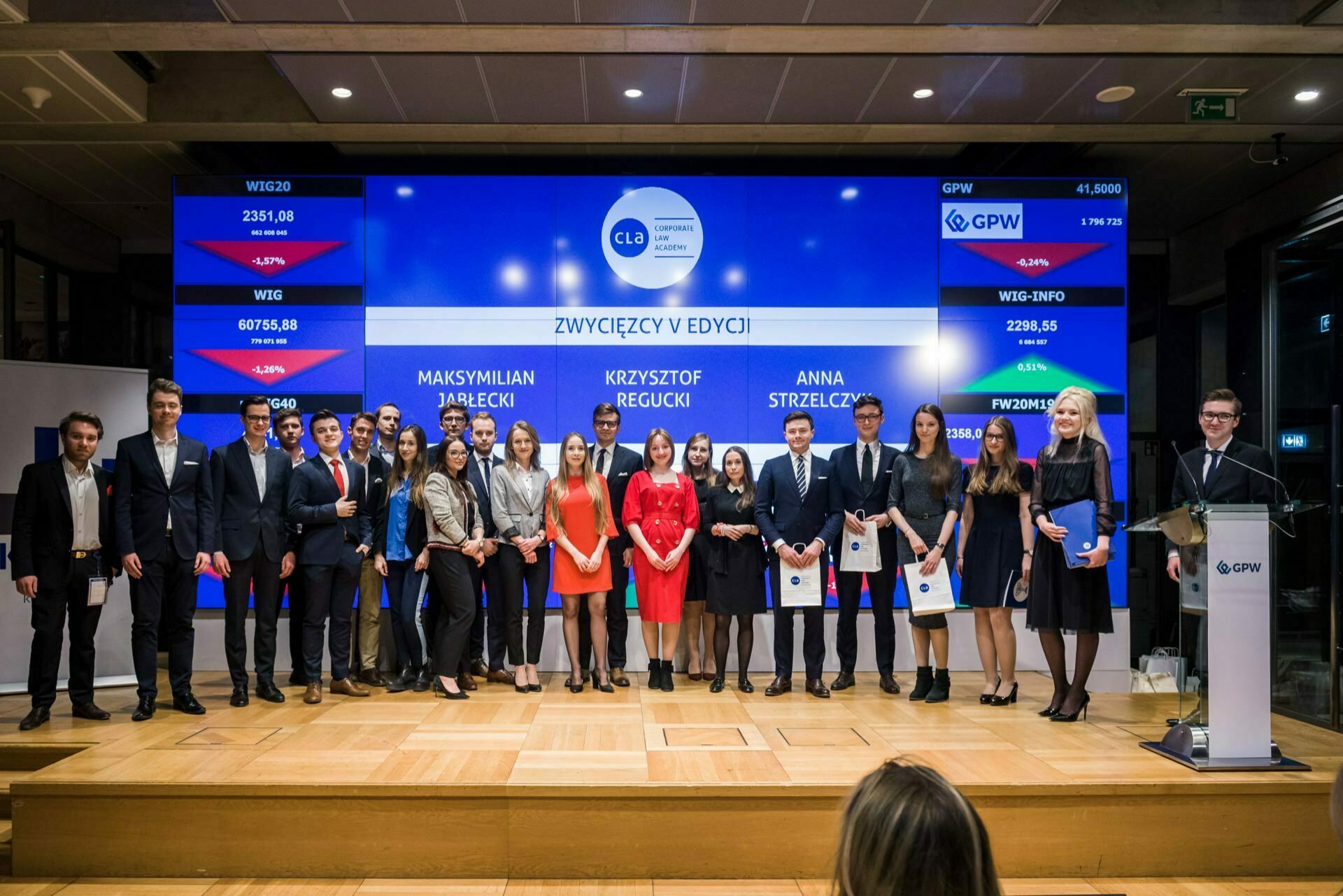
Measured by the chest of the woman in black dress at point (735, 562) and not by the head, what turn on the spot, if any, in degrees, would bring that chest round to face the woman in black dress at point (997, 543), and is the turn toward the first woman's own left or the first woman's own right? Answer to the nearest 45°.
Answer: approximately 90° to the first woman's own left

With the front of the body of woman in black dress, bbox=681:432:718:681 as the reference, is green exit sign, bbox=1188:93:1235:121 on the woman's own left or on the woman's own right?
on the woman's own left

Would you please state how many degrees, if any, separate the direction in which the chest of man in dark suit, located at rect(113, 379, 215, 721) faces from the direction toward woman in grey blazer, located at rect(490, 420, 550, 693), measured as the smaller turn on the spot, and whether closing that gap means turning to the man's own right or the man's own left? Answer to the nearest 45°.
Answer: approximately 90° to the man's own left

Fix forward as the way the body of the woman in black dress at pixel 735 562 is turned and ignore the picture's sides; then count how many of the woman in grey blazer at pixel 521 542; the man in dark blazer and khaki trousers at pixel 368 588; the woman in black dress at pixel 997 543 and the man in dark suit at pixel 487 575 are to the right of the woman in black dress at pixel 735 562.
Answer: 3

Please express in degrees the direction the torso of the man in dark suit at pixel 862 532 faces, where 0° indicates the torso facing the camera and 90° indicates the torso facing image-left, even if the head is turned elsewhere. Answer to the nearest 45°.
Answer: approximately 0°

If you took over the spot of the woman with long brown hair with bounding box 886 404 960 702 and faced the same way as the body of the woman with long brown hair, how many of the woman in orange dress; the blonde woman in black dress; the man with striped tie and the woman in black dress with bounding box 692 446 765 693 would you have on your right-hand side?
3

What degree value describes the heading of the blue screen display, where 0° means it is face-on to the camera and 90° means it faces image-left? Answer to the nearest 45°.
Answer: approximately 0°
